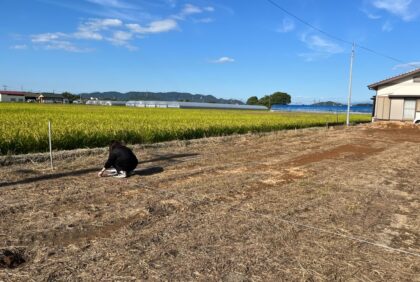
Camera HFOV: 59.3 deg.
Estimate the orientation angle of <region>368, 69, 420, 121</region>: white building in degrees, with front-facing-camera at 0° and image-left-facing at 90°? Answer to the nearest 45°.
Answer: approximately 0°

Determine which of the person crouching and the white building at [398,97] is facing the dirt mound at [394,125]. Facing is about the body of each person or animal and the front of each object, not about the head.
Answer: the white building

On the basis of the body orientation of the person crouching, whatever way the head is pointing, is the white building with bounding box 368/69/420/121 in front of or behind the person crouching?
behind

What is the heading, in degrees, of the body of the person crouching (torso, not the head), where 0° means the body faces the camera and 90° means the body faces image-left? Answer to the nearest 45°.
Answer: approximately 90°

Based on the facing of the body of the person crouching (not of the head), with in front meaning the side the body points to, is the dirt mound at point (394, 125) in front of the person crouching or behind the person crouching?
behind

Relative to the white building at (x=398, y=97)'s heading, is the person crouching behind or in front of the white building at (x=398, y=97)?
in front
